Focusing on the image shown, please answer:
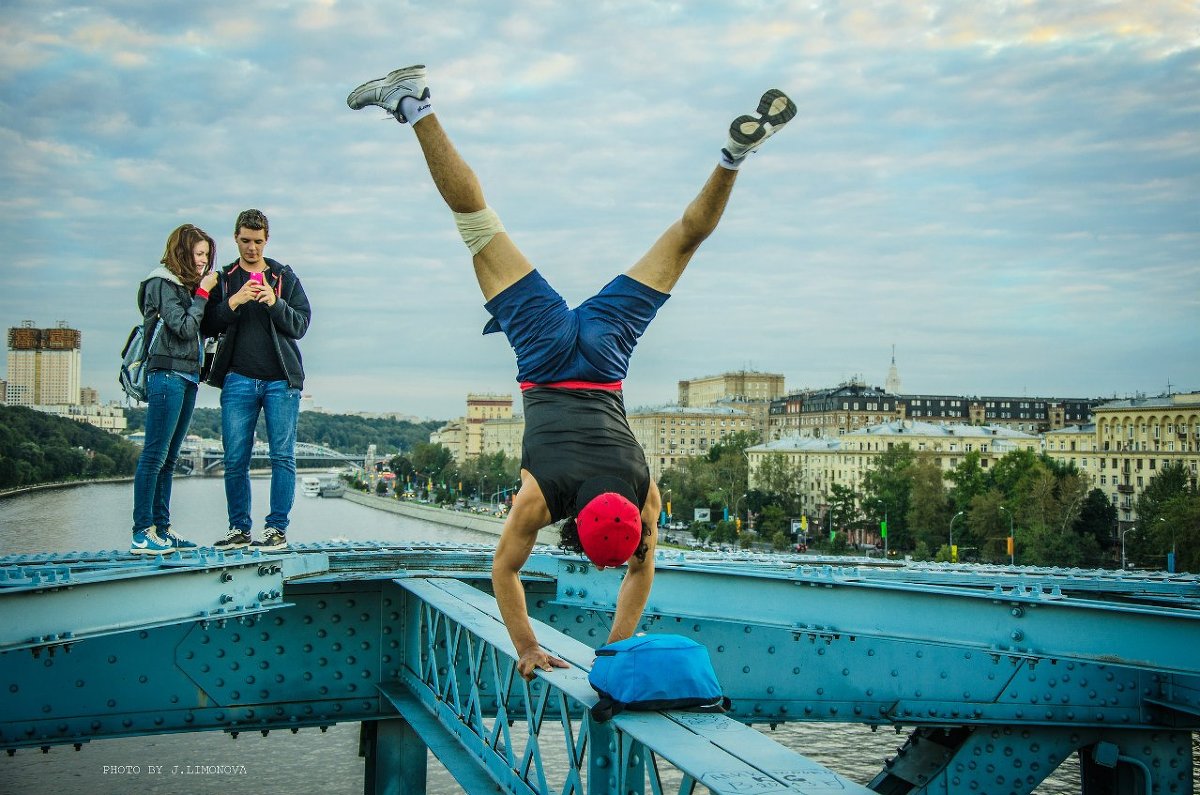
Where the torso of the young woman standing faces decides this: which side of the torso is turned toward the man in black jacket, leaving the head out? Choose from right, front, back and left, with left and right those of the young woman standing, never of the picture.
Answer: front

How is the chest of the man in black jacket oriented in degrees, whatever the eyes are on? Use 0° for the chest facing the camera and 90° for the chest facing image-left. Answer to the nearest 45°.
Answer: approximately 0°

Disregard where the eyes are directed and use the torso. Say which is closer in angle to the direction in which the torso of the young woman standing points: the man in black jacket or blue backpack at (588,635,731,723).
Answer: the man in black jacket

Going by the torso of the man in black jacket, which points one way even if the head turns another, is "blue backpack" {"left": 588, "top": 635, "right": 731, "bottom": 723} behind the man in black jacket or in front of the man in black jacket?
in front

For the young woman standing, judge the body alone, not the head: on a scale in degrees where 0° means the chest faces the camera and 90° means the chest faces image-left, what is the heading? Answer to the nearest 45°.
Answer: approximately 270°

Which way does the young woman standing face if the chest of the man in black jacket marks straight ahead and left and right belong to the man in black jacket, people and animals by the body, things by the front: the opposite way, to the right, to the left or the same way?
to the left

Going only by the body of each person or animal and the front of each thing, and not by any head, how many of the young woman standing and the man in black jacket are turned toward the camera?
1

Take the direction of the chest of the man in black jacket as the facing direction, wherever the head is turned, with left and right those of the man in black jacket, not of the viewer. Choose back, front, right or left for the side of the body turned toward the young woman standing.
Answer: right
